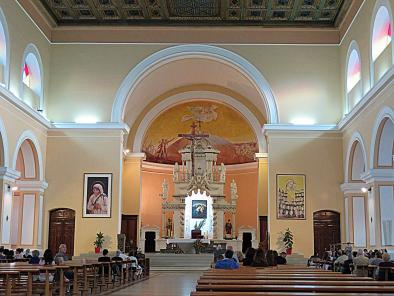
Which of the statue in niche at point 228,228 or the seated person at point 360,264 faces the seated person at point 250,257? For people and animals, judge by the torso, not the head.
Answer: the statue in niche

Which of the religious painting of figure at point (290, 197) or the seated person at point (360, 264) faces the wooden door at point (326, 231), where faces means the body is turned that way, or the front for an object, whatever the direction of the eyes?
the seated person

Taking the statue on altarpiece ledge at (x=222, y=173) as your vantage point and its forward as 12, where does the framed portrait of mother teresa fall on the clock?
The framed portrait of mother teresa is roughly at 1 o'clock from the statue on altarpiece ledge.

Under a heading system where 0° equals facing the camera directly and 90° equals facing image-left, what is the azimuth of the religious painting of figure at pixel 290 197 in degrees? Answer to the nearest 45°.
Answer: approximately 0°

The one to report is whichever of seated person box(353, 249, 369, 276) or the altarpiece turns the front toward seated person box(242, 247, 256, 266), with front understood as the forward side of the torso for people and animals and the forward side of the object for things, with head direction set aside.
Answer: the altarpiece

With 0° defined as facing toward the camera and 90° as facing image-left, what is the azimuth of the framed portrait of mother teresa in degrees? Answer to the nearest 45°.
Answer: approximately 0°
